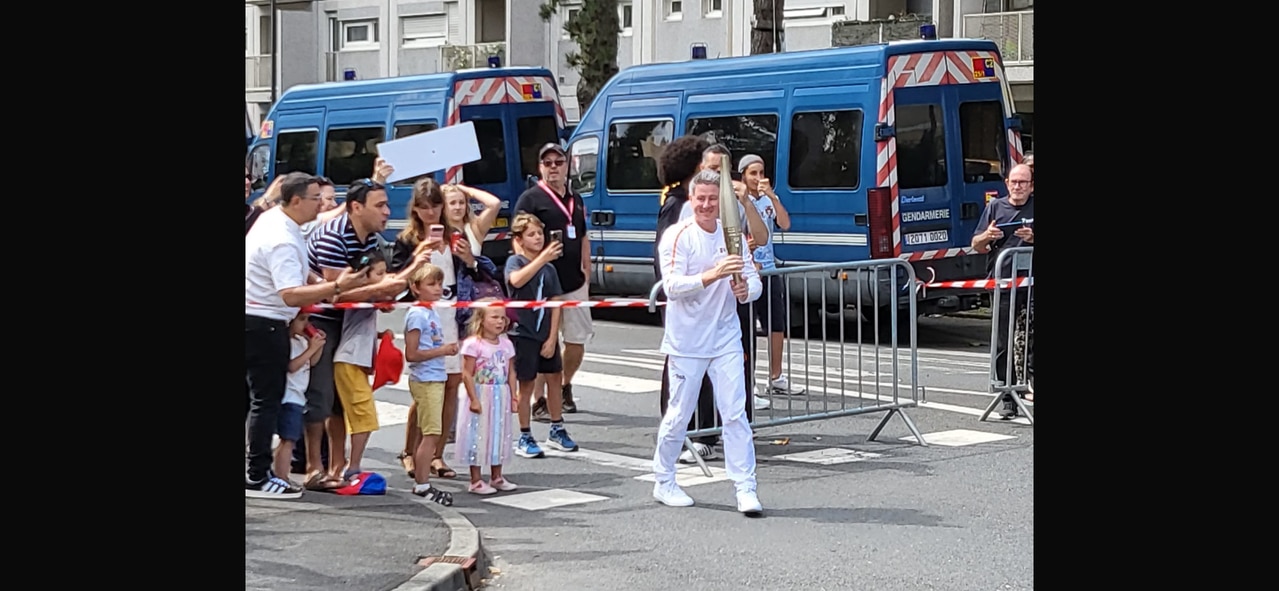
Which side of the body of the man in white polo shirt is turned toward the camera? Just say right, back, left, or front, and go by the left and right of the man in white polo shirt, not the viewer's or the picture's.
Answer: right

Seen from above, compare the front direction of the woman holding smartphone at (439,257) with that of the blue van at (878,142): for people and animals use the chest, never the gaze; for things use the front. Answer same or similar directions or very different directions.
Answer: very different directions

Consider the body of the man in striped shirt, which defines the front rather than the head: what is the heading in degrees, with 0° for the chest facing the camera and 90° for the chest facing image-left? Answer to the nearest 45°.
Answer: approximately 270°

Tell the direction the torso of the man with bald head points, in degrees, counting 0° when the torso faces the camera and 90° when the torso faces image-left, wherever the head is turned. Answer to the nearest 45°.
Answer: approximately 45°

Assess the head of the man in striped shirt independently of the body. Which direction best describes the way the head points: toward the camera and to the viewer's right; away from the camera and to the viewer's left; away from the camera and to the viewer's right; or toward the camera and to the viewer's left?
toward the camera and to the viewer's right

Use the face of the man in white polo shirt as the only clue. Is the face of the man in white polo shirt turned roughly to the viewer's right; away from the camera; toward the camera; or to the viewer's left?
to the viewer's right

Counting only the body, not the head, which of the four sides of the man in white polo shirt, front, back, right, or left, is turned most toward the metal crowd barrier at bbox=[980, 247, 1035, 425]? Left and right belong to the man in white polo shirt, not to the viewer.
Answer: front

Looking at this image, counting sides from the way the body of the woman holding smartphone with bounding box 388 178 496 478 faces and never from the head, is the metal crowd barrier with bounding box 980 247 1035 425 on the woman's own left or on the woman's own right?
on the woman's own left

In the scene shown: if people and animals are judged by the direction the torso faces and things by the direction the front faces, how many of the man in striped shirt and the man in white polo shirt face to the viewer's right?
2

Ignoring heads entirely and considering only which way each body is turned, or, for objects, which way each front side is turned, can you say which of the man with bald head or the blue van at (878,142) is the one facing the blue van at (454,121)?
the blue van at (878,142)

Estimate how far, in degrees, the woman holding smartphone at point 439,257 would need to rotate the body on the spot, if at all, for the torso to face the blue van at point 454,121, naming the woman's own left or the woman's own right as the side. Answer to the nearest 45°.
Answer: approximately 135° to the woman's own left

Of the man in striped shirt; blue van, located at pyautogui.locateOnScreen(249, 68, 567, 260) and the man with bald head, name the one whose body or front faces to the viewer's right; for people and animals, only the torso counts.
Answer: the man in striped shirt

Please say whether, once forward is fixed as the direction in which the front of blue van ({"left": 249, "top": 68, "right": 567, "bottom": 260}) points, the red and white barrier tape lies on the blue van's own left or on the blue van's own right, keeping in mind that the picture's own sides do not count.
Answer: on the blue van's own left

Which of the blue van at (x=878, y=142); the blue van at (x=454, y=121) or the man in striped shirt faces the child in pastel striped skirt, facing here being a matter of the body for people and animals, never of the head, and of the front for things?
the man in striped shirt

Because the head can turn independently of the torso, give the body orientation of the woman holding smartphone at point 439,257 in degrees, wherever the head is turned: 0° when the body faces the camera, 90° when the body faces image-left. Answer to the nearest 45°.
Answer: approximately 315°
